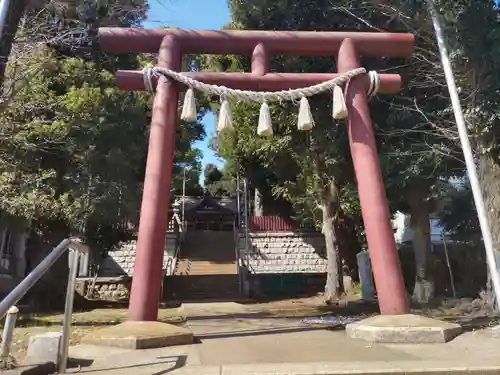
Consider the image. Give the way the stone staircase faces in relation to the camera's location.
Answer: facing the viewer

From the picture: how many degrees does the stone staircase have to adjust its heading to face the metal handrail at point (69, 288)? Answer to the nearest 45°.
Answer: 0° — it already faces it

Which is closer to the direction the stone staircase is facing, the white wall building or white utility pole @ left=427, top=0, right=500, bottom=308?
the white utility pole

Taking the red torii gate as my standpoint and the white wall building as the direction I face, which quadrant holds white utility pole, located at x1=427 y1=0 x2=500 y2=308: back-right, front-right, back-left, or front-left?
front-right

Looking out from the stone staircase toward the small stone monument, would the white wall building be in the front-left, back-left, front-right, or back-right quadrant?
front-left

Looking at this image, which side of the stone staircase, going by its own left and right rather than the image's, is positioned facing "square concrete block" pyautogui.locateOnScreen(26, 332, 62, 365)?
front

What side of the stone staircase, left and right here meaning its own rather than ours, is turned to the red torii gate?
front

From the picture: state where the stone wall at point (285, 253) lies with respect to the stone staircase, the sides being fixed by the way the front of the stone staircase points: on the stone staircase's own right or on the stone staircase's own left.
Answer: on the stone staircase's own left

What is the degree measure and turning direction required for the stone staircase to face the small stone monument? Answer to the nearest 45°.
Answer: approximately 45° to its left

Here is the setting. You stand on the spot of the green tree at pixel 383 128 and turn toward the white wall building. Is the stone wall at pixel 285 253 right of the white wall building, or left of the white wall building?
left

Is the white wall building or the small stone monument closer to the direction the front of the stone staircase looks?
the small stone monument

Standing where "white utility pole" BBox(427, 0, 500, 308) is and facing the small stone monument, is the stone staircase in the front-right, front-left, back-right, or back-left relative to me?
front-left
